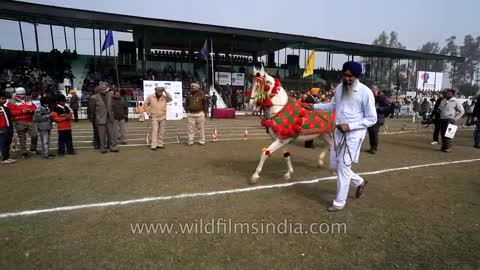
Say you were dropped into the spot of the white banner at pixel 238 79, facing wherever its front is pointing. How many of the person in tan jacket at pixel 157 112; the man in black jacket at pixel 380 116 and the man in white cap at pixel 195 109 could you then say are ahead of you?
3

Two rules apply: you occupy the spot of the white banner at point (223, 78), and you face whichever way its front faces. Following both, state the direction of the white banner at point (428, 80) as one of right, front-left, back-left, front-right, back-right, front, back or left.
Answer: left

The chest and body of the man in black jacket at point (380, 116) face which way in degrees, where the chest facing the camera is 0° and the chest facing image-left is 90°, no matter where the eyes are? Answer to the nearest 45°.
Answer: approximately 90°

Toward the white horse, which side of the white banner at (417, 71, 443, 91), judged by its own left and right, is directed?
front

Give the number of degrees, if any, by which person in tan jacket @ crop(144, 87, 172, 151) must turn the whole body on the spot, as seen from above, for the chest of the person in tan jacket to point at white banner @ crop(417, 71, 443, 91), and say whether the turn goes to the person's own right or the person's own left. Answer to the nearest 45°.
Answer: approximately 135° to the person's own left
